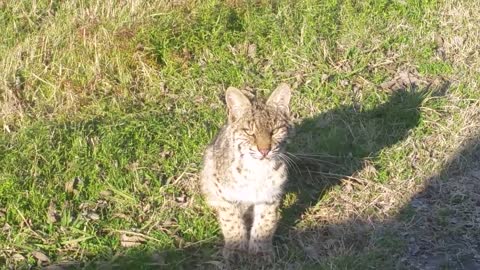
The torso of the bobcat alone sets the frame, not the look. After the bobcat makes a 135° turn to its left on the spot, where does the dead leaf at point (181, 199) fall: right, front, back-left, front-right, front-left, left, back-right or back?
left

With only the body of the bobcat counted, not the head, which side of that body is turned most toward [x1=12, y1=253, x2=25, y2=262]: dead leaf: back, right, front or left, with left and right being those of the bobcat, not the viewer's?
right

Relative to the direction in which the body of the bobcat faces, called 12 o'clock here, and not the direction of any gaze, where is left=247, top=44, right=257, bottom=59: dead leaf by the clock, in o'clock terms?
The dead leaf is roughly at 6 o'clock from the bobcat.

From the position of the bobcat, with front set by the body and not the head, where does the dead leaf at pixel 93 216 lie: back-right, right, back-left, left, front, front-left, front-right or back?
right

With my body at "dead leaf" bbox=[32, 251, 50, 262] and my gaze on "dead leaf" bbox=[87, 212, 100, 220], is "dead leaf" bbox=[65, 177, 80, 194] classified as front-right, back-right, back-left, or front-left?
front-left

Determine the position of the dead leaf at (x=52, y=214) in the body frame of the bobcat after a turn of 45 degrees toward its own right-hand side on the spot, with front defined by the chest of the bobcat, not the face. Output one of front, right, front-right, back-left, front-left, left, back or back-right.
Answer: front-right

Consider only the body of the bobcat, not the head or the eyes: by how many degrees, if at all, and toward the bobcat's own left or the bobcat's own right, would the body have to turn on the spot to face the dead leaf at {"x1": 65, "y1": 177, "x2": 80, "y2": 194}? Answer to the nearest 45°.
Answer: approximately 90° to the bobcat's own right

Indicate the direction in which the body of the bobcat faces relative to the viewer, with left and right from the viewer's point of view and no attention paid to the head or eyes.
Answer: facing the viewer

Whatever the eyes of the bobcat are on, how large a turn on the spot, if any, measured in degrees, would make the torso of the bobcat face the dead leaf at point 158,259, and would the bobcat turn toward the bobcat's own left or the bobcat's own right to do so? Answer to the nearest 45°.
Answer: approximately 90° to the bobcat's own right

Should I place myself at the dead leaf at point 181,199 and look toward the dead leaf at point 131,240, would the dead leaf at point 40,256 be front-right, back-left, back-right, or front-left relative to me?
front-right

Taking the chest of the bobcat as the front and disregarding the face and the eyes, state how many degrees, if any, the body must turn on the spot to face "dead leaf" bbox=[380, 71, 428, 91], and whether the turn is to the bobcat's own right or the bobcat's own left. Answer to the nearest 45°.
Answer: approximately 135° to the bobcat's own left

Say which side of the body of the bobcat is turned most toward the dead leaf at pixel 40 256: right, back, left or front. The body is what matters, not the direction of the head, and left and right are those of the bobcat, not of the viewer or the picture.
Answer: right
